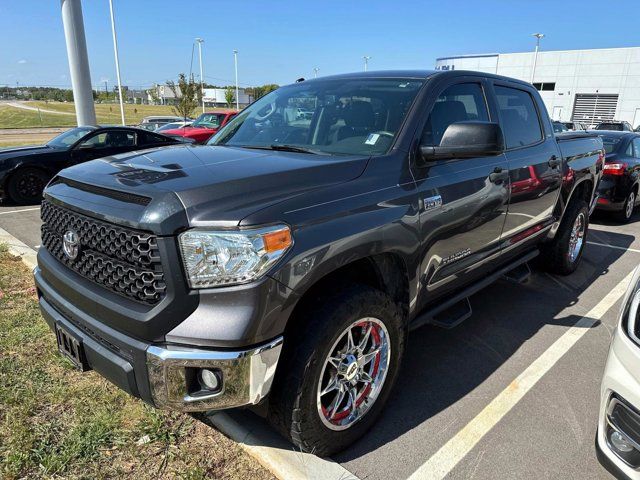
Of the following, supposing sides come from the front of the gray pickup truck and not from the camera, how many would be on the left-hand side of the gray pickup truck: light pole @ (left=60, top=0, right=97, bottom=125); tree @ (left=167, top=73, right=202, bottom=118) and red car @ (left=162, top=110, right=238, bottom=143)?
0

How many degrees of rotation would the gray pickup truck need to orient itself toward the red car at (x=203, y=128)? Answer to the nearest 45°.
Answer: approximately 135° to its right

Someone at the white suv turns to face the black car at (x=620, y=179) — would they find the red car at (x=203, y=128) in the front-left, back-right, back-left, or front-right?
front-left

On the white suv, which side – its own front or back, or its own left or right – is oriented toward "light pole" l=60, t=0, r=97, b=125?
right

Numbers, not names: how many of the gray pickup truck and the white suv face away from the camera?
0

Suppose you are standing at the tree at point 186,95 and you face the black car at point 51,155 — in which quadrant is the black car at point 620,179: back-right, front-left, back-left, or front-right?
front-left

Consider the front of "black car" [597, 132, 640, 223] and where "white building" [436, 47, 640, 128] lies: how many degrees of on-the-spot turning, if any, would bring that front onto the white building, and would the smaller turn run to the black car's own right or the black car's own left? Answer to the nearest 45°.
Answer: approximately 45° to the black car's own left

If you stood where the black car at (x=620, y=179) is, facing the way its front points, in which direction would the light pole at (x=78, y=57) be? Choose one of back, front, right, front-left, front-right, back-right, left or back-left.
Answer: back-left

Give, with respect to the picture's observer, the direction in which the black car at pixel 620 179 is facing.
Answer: facing away from the viewer and to the right of the viewer

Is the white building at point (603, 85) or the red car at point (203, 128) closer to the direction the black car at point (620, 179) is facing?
the white building

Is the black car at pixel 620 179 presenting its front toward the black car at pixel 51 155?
no

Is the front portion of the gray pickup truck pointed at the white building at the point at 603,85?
no

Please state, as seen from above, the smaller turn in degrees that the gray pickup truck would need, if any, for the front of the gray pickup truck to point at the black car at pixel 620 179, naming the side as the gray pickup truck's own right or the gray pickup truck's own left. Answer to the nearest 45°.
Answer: approximately 180°

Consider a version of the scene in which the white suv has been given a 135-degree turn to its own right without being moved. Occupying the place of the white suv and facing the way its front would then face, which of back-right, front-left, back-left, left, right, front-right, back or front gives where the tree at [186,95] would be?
front-left

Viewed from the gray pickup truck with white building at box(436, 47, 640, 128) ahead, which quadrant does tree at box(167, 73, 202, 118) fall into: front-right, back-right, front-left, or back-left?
front-left

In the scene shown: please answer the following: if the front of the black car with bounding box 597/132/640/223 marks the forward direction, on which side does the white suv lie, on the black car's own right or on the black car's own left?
on the black car's own right

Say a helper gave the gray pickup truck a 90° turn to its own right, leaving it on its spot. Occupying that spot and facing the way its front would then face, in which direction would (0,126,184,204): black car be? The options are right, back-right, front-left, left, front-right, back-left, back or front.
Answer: front

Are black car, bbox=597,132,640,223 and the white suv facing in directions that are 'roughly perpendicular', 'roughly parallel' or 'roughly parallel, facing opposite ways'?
roughly parallel, facing opposite ways

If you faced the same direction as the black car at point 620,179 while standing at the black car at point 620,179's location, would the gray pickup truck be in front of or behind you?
behind

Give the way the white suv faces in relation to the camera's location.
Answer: facing the viewer and to the left of the viewer
